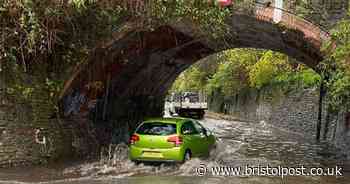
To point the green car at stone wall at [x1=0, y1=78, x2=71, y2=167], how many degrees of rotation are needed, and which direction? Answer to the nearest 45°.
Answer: approximately 135° to its left

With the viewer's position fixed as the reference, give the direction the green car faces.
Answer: facing away from the viewer and to the right of the viewer

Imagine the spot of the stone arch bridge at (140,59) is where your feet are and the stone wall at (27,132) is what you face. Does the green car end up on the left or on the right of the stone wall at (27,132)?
left

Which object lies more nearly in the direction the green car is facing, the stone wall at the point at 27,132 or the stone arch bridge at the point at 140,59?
the stone arch bridge

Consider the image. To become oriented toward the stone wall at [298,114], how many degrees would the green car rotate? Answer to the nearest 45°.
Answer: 0° — it already faces it
